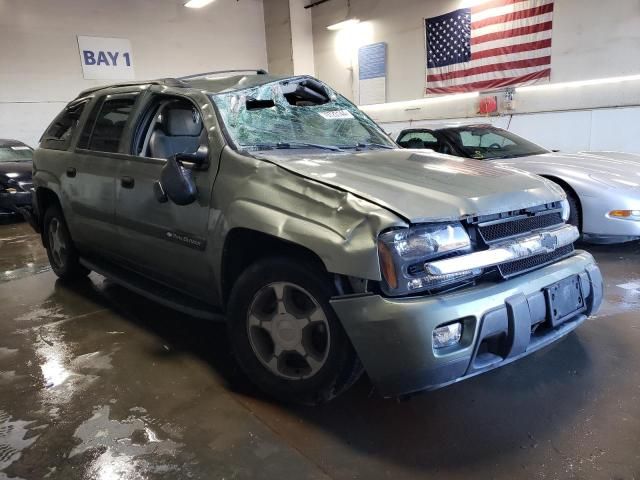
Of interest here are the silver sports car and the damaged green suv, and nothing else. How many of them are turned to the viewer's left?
0

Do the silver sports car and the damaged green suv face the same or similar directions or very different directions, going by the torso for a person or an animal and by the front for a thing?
same or similar directions

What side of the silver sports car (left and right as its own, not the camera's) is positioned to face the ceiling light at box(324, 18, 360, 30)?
back

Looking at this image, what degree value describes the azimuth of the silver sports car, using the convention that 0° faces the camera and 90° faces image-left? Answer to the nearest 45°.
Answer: approximately 315°

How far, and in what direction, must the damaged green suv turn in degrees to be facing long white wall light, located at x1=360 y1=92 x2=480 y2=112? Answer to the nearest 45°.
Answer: approximately 135° to its left

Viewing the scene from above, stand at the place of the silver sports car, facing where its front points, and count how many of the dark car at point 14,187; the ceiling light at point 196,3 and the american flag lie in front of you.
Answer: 0

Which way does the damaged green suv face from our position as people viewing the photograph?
facing the viewer and to the right of the viewer

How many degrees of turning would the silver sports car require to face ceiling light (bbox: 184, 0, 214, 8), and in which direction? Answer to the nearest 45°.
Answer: approximately 180°

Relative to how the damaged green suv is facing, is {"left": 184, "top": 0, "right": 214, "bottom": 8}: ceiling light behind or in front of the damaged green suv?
behind

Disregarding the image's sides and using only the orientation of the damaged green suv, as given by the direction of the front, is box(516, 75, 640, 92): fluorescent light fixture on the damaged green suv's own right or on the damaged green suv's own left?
on the damaged green suv's own left

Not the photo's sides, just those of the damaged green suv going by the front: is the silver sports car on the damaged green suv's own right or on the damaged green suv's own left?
on the damaged green suv's own left
